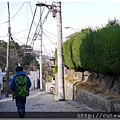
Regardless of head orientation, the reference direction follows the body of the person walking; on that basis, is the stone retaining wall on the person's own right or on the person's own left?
on the person's own right

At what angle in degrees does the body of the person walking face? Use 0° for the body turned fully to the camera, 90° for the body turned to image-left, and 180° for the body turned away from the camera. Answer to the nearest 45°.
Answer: approximately 180°

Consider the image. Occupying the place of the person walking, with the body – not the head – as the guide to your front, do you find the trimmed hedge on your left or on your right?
on your right
